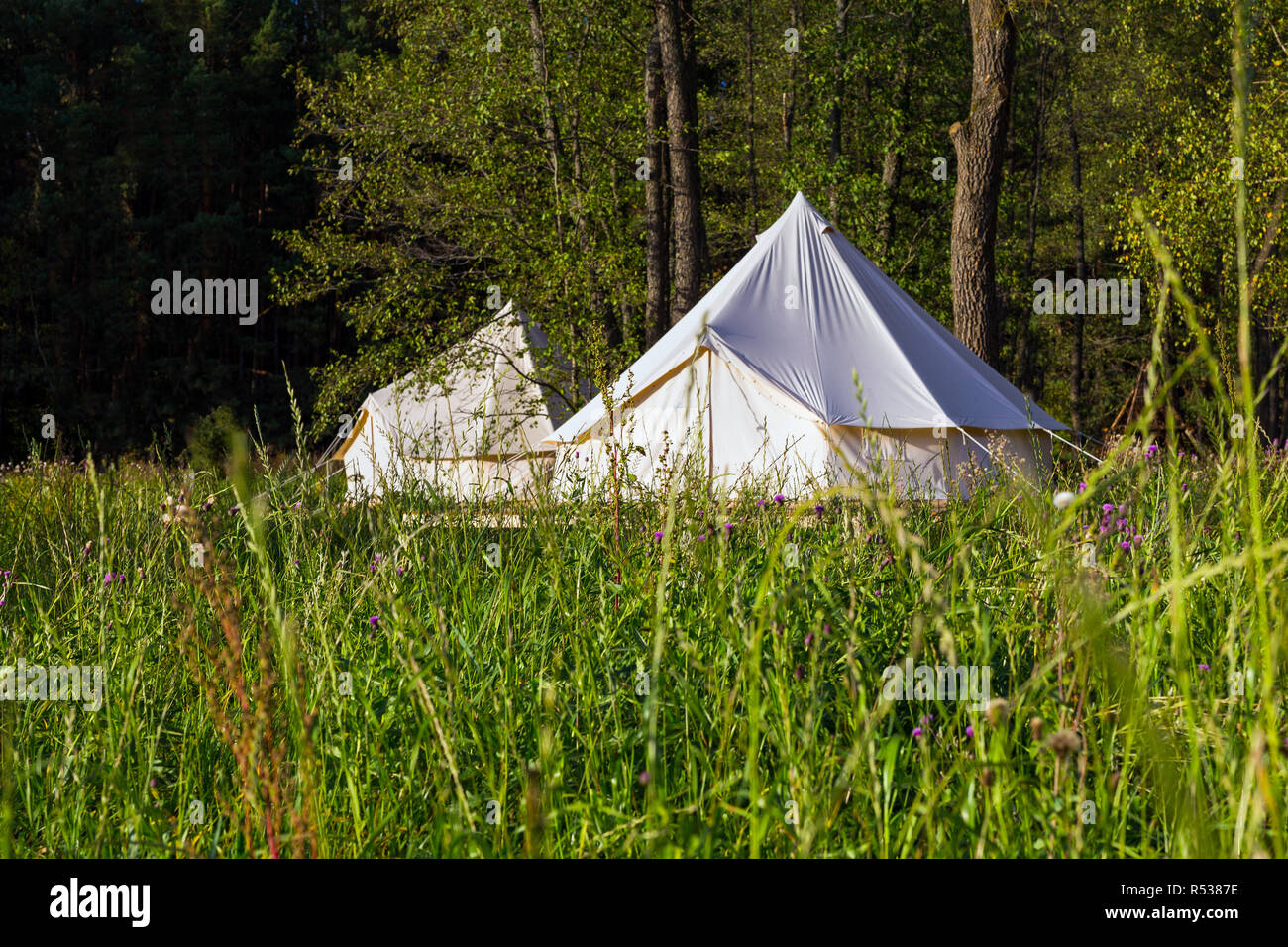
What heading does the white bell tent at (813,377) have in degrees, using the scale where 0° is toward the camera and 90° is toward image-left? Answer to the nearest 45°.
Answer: approximately 45°
